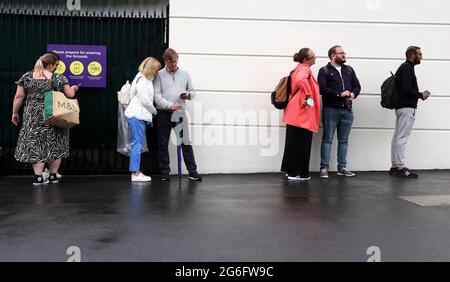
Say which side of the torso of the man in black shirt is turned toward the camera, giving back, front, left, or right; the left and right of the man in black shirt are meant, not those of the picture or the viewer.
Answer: right

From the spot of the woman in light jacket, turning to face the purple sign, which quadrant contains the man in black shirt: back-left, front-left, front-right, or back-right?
back-right

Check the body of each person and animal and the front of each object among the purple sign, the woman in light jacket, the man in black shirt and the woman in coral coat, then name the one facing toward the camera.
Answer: the purple sign

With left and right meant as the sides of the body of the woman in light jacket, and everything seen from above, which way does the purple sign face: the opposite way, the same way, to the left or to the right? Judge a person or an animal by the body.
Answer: to the right

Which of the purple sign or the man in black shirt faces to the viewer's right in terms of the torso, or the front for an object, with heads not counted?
the man in black shirt
